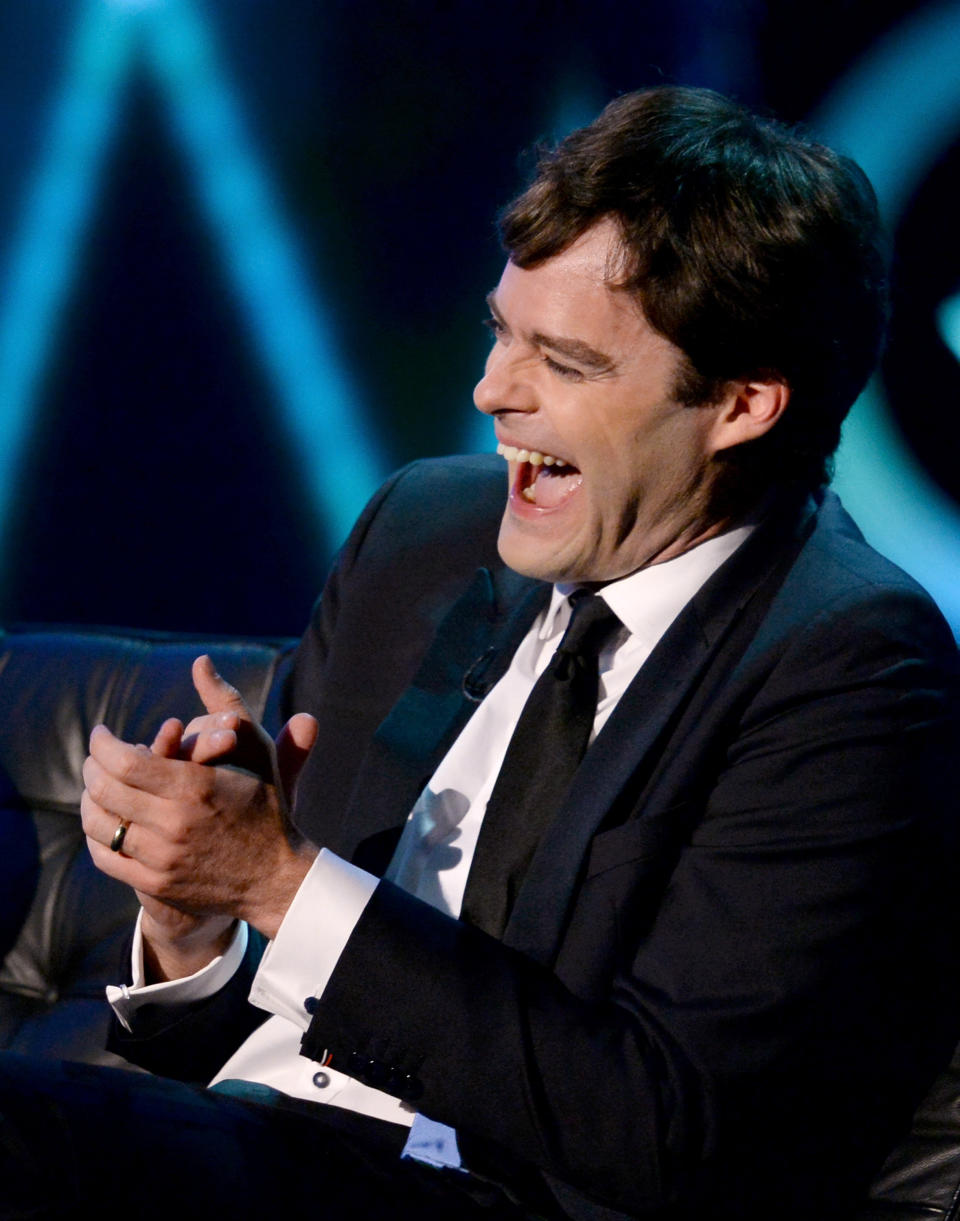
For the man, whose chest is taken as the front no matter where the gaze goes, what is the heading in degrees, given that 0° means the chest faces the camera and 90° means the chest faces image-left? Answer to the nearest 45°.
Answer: approximately 45°
